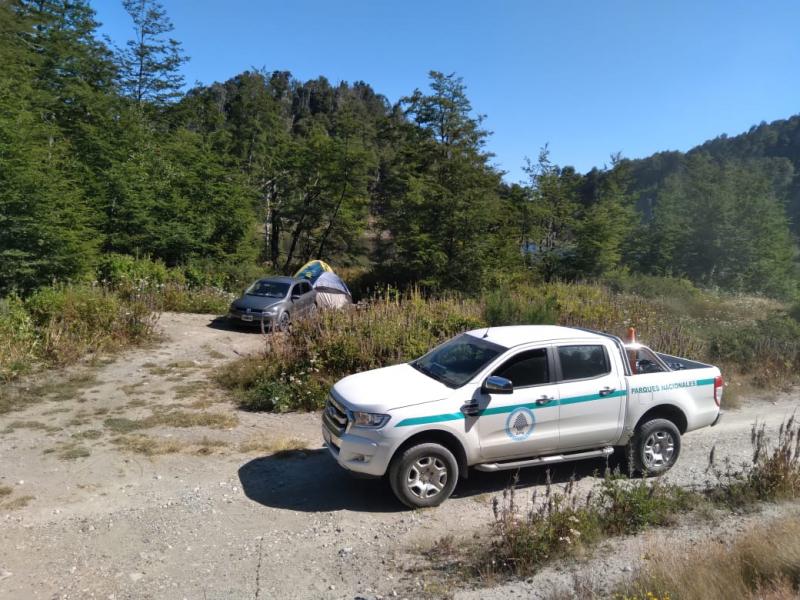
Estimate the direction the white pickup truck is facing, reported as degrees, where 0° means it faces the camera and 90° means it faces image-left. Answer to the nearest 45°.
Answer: approximately 45°

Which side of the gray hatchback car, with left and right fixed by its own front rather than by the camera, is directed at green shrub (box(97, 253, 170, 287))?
right

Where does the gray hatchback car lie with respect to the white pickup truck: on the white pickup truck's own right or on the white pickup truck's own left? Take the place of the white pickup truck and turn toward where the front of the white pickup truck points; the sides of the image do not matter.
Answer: on the white pickup truck's own right

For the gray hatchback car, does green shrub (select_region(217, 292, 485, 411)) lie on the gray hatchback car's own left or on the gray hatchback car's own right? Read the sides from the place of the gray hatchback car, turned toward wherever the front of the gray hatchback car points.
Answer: on the gray hatchback car's own left

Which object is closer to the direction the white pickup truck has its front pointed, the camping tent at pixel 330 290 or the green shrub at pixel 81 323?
the green shrub

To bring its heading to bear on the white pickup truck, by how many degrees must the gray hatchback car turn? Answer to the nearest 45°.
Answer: approximately 45° to its left

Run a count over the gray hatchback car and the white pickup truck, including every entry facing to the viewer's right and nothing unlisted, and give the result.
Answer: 0

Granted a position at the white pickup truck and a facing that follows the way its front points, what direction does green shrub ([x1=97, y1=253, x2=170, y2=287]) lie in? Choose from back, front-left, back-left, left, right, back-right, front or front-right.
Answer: right

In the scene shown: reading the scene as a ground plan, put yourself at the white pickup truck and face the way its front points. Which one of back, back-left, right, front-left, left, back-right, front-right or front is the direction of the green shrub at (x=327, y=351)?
right

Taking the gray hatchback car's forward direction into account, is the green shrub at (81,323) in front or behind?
in front

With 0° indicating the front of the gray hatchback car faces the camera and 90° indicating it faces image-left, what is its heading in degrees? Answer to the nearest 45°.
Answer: approximately 45°

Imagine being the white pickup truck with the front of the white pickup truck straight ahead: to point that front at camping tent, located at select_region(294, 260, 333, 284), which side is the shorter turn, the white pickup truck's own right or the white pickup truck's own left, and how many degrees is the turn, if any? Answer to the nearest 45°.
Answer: approximately 90° to the white pickup truck's own right
